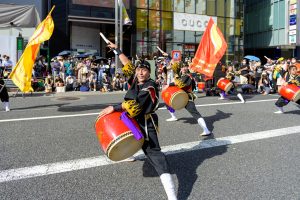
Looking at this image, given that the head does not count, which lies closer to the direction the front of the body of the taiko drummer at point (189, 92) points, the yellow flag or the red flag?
the yellow flag

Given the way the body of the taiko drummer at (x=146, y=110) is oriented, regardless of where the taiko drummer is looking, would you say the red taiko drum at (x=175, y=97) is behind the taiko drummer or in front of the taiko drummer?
behind

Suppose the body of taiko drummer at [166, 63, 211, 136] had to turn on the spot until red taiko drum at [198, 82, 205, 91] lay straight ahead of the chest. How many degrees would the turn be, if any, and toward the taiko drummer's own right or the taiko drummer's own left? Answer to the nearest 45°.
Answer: approximately 135° to the taiko drummer's own right

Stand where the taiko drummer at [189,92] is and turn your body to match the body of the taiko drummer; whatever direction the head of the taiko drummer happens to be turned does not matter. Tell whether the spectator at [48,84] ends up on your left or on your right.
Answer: on your right

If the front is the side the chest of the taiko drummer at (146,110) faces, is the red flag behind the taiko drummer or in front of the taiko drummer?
behind

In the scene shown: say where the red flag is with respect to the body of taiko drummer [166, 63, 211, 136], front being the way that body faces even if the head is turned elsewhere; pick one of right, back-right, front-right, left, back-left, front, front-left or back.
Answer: back-right

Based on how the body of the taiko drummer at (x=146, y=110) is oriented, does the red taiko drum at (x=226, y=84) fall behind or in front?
behind

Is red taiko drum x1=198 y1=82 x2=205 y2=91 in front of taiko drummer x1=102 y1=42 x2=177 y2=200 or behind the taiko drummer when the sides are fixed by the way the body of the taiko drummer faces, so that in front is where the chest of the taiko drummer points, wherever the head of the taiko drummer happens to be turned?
behind

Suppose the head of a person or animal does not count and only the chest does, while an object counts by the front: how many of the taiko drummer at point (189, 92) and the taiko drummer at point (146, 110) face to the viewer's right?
0

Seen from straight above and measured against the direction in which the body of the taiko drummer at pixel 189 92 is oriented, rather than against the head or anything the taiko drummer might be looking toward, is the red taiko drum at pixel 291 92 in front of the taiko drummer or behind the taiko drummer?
behind

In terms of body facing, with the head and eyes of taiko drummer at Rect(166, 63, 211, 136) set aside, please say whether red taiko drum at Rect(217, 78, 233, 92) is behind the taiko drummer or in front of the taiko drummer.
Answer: behind
